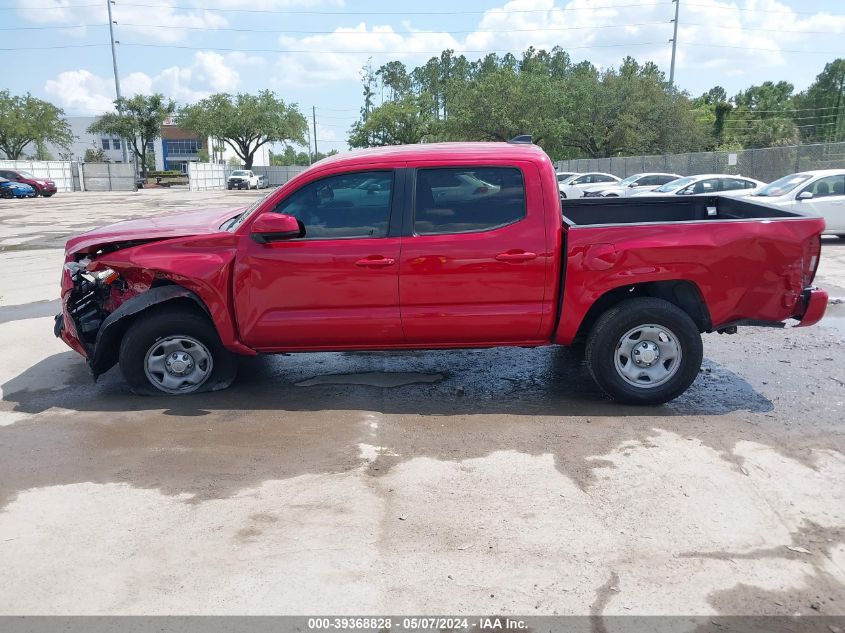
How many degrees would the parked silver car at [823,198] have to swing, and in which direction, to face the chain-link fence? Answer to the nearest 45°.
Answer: approximately 135° to its right

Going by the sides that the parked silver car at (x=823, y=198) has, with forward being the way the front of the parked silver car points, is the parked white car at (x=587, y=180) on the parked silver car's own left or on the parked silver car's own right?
on the parked silver car's own right

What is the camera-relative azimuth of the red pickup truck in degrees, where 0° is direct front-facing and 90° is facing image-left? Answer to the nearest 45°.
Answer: approximately 90°

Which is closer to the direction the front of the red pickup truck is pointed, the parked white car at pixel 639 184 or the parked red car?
the parked red car

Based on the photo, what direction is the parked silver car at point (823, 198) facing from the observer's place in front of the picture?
facing the viewer and to the left of the viewer

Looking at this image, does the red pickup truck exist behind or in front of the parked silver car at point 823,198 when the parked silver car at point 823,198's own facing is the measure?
in front

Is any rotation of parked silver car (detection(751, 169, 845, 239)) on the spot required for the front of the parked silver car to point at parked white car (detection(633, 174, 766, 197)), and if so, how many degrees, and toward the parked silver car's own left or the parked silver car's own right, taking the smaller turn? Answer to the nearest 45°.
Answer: approximately 90° to the parked silver car's own right

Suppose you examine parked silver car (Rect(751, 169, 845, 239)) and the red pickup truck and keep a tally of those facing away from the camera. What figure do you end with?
0

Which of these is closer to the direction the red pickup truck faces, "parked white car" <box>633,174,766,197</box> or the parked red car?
the parked red car

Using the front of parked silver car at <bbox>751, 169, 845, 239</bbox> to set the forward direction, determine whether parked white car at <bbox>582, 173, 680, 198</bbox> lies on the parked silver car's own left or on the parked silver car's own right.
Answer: on the parked silver car's own right

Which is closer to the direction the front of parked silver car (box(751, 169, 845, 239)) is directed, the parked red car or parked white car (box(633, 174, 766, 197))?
the parked red car
